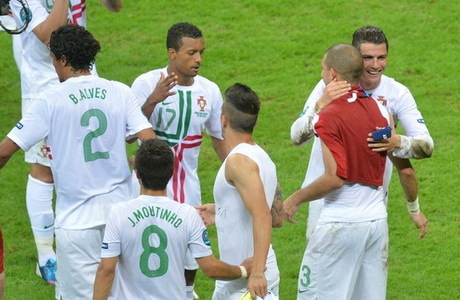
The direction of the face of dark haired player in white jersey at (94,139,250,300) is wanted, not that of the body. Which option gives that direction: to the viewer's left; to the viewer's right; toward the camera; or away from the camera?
away from the camera

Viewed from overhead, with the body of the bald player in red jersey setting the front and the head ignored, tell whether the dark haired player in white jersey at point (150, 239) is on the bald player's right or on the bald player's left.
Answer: on the bald player's left

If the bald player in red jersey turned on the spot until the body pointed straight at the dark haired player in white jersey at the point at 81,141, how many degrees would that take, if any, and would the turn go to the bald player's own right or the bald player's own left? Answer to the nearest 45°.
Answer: approximately 45° to the bald player's own left

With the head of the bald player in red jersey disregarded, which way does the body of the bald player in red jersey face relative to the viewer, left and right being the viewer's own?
facing away from the viewer and to the left of the viewer

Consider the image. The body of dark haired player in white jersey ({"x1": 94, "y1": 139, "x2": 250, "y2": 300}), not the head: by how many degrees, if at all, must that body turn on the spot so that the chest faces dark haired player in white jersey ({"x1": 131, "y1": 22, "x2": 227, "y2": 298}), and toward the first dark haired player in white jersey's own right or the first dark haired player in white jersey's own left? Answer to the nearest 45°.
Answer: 0° — they already face them

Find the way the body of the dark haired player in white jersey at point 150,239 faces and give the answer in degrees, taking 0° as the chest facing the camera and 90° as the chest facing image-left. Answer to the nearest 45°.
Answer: approximately 180°
